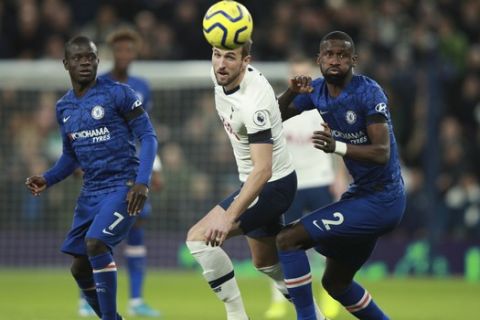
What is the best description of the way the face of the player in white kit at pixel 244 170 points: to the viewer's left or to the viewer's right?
to the viewer's left

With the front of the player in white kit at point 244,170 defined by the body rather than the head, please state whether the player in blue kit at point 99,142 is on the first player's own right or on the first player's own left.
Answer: on the first player's own right

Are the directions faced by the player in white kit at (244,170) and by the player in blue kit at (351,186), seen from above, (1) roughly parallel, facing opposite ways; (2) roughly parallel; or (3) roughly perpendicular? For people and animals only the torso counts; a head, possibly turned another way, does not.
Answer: roughly parallel

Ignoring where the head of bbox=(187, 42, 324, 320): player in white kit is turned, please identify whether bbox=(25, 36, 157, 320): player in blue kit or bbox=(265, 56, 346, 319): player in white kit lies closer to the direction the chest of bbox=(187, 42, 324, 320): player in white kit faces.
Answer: the player in blue kit

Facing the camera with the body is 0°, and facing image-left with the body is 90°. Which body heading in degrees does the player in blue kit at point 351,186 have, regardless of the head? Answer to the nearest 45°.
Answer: approximately 45°

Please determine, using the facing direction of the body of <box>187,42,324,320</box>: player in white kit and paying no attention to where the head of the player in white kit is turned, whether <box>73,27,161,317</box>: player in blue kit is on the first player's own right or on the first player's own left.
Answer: on the first player's own right

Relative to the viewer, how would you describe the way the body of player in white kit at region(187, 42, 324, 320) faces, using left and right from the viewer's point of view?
facing the viewer and to the left of the viewer

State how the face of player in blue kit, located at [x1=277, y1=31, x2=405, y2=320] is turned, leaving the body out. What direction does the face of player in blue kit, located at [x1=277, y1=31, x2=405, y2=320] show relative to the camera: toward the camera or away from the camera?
toward the camera

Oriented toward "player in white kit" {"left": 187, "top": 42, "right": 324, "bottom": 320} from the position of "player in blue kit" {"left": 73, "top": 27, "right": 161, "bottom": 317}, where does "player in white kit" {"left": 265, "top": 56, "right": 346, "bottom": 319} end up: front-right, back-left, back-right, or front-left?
front-left

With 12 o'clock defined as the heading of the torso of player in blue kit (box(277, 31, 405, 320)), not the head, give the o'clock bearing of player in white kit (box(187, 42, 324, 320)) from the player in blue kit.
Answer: The player in white kit is roughly at 1 o'clock from the player in blue kit.

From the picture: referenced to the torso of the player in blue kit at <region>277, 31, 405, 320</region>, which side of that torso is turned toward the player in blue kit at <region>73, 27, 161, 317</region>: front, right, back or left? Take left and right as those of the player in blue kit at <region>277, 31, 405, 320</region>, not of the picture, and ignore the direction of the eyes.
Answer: right

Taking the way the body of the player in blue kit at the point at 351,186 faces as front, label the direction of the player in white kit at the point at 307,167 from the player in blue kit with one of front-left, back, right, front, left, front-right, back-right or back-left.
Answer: back-right
